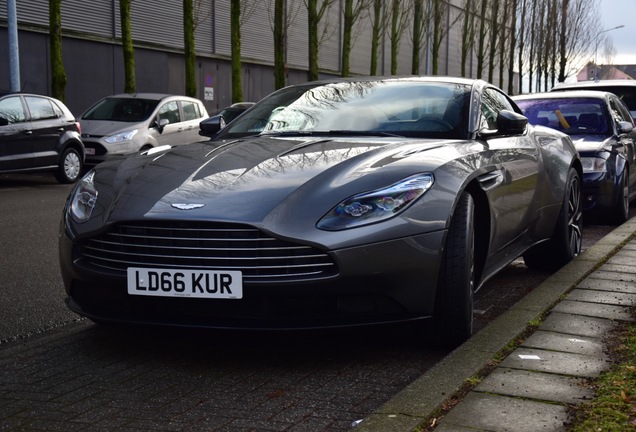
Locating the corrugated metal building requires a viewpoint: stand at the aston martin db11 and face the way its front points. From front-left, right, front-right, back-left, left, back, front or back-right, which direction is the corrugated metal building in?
back-right

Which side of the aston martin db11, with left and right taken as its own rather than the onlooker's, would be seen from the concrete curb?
left

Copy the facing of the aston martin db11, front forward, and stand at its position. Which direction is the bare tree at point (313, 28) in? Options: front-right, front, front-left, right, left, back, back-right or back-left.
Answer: back-right

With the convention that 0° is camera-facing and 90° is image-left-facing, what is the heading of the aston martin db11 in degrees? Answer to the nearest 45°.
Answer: approximately 45°

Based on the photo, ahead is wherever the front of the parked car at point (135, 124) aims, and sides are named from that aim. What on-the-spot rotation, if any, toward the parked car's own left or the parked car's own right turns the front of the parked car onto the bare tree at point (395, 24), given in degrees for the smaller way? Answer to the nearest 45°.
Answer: approximately 180°

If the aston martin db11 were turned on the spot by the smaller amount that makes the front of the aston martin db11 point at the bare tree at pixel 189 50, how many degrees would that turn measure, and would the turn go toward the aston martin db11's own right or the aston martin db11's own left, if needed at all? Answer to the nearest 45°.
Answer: approximately 135° to the aston martin db11's own right

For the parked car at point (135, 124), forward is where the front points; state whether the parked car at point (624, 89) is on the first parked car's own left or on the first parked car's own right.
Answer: on the first parked car's own left
